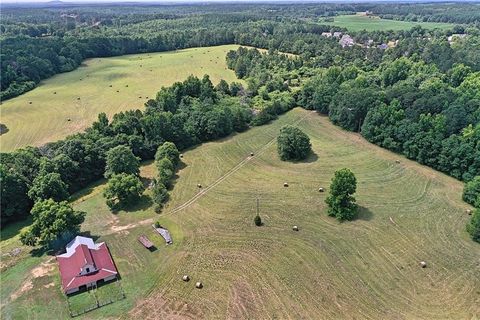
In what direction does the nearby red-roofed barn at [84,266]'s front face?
toward the camera

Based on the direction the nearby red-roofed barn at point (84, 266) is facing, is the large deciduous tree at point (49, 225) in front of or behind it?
behind
